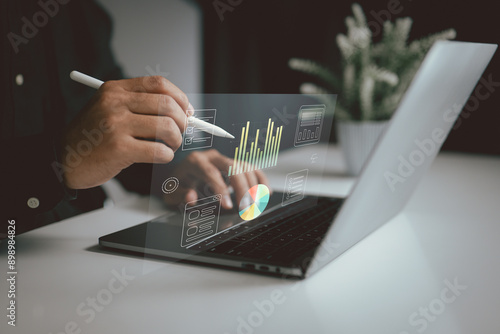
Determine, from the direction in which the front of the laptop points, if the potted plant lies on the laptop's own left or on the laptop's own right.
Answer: on the laptop's own right

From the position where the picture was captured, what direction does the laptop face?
facing away from the viewer and to the left of the viewer
